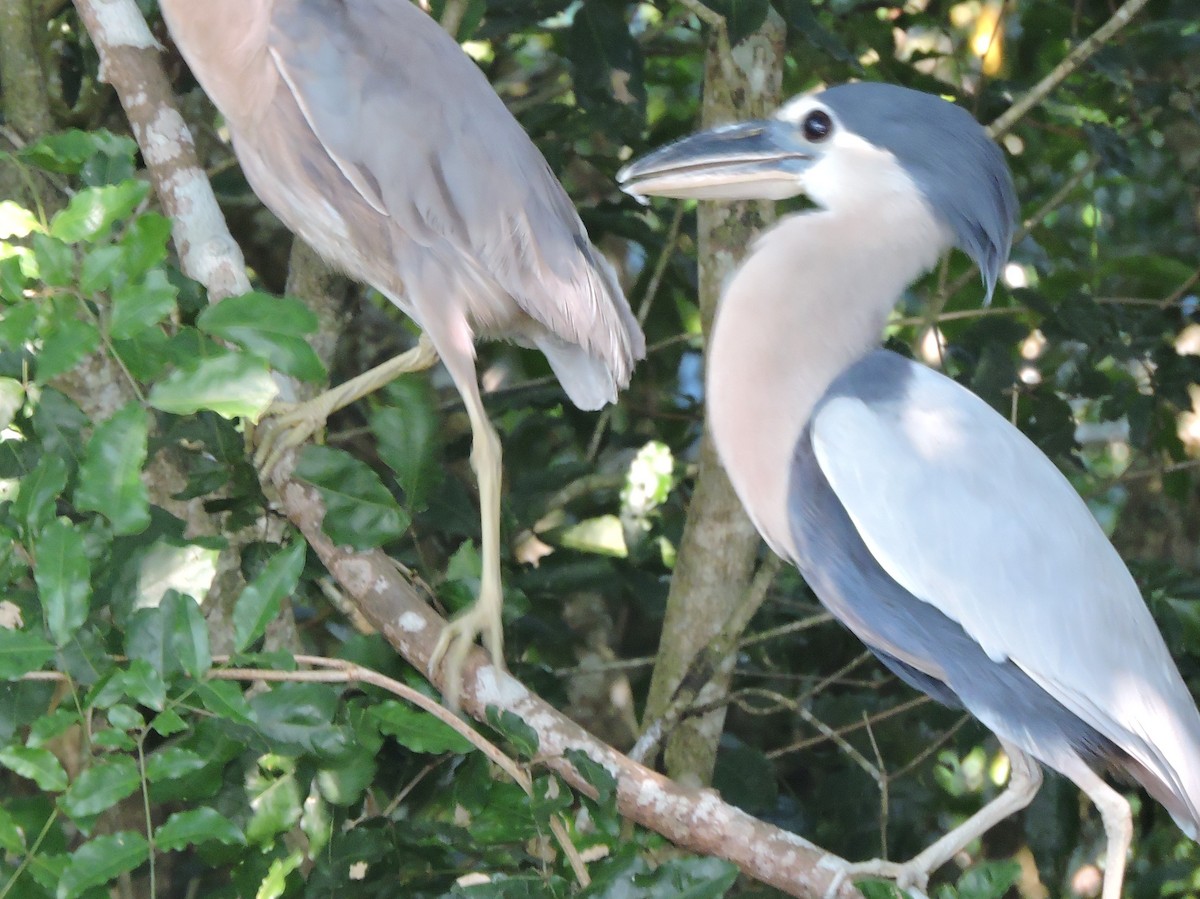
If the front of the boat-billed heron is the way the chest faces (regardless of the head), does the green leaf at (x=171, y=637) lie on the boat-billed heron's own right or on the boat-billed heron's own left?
on the boat-billed heron's own left

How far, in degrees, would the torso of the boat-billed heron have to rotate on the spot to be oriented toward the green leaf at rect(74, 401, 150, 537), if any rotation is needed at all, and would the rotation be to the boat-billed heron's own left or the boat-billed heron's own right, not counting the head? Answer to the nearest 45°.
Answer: approximately 45° to the boat-billed heron's own left

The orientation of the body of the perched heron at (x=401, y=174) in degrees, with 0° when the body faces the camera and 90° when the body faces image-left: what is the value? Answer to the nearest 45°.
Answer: approximately 90°

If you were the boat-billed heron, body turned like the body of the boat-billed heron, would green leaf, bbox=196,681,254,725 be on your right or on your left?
on your left

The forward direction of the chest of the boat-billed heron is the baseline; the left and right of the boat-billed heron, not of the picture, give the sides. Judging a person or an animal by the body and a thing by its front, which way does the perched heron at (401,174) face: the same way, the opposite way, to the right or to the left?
the same way

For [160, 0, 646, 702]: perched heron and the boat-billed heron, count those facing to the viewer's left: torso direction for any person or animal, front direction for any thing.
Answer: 2

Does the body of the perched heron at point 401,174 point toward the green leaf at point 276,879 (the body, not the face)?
no

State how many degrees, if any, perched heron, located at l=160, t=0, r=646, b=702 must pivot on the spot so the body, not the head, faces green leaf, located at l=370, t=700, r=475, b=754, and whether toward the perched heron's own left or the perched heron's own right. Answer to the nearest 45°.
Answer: approximately 90° to the perched heron's own left

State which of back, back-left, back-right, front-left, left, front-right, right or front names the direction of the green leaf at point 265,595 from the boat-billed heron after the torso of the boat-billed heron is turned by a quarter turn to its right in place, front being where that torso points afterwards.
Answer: back-left

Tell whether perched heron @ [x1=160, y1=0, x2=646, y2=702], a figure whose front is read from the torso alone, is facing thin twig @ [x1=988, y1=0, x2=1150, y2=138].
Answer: no

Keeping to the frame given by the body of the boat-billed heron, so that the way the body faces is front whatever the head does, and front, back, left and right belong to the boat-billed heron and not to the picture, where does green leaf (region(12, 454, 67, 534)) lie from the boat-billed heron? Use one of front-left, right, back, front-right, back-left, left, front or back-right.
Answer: front-left

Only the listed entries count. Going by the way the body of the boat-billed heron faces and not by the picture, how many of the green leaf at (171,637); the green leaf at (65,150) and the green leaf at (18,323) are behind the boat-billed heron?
0

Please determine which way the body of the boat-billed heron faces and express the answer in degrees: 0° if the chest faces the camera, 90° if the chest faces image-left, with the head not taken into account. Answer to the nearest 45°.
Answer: approximately 90°

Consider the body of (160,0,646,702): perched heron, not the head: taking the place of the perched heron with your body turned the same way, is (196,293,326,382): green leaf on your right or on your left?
on your left
